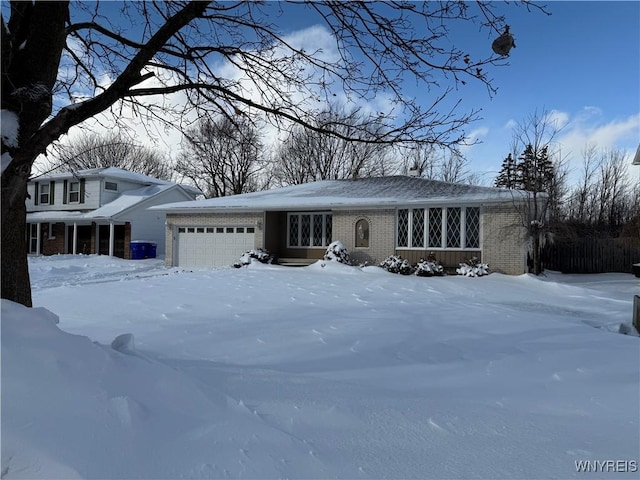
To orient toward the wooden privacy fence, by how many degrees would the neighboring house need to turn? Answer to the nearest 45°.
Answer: approximately 90° to its left

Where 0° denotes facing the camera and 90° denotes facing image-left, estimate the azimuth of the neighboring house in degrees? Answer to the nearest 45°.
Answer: approximately 45°

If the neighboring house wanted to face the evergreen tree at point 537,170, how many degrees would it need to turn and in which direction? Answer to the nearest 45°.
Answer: approximately 90° to its left

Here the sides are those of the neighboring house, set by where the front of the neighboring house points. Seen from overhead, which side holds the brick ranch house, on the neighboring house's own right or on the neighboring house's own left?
on the neighboring house's own left

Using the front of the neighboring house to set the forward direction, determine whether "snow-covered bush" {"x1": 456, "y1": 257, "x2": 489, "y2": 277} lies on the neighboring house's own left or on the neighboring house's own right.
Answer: on the neighboring house's own left

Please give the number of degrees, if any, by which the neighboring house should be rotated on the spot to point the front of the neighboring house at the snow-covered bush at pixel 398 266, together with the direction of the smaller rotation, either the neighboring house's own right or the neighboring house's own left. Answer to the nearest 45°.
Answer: approximately 90° to the neighboring house's own left

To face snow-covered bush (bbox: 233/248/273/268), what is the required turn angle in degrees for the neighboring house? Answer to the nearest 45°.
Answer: approximately 90° to its left

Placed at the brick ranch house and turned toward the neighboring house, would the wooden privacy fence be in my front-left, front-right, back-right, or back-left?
back-right
